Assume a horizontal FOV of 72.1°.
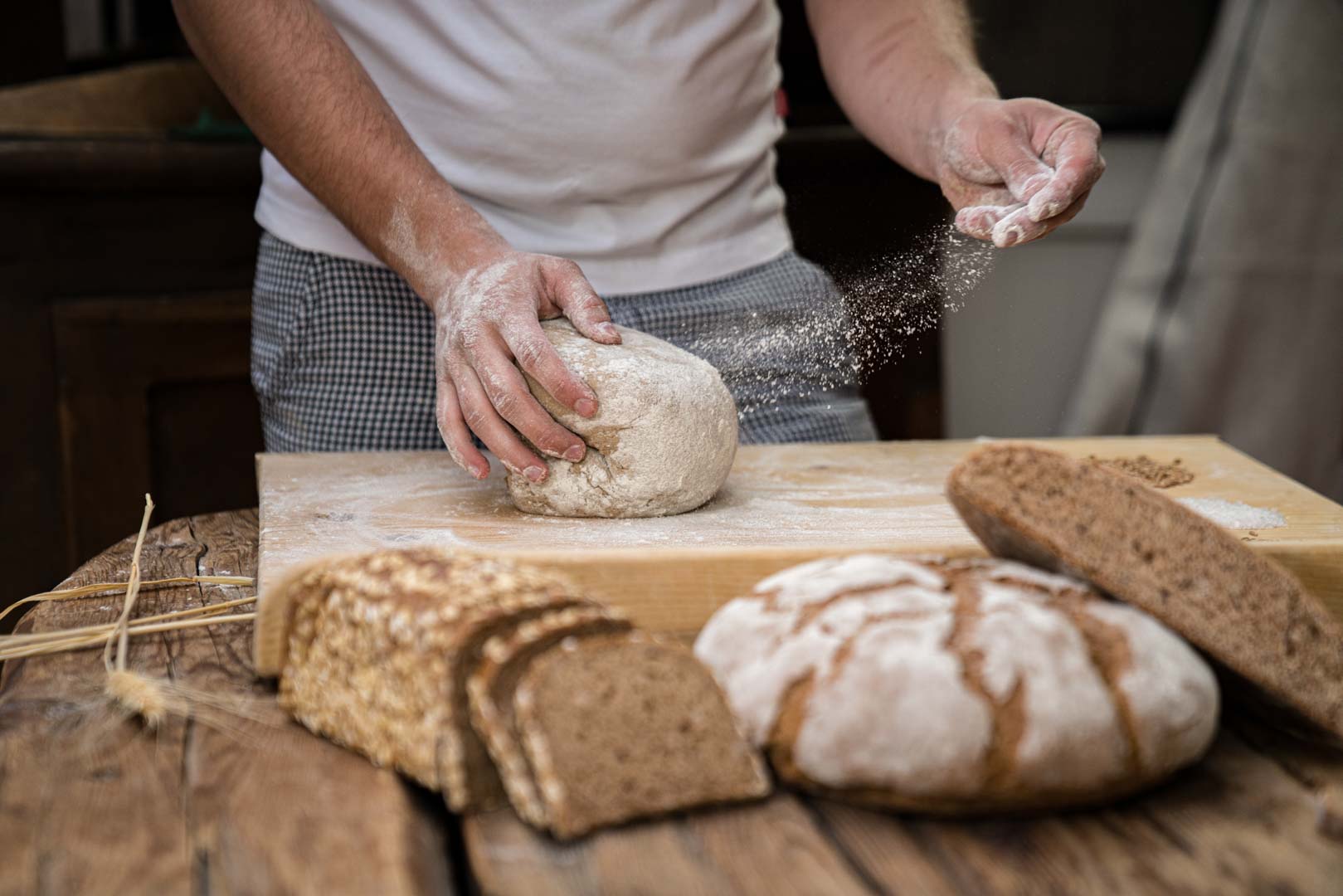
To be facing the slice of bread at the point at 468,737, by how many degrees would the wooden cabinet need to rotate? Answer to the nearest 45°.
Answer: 0° — it already faces it

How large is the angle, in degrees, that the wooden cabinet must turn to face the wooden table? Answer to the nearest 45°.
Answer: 0° — it already faces it

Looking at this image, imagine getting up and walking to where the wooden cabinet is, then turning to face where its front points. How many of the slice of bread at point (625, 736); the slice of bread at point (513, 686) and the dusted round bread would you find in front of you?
3

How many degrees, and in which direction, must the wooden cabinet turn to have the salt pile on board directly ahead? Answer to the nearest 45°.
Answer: approximately 45° to its left

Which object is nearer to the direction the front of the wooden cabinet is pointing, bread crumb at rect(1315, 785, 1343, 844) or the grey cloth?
the bread crumb

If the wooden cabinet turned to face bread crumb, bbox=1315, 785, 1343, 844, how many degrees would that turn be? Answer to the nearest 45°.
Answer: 0° — it already faces it

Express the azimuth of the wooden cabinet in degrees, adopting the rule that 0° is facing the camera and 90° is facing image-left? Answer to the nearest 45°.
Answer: approximately 0°

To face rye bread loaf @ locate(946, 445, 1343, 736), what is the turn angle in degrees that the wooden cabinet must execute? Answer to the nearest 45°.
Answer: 0° — it already faces it
